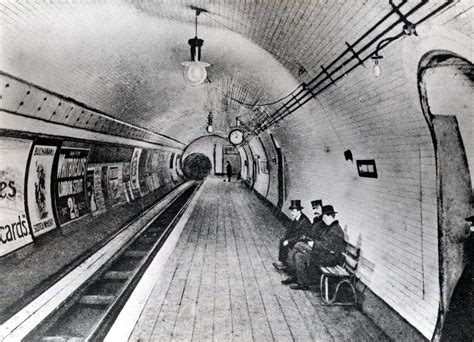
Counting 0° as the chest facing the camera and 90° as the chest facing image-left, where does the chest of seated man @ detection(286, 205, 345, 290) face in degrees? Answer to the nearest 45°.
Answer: approximately 90°

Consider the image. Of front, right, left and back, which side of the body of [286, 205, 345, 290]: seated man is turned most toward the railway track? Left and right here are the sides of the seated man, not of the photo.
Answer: front

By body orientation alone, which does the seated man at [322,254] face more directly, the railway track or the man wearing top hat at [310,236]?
the railway track
